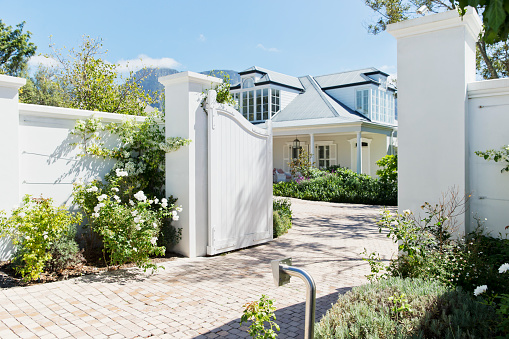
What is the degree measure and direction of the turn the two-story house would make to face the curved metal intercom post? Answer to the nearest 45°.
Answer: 0° — it already faces it

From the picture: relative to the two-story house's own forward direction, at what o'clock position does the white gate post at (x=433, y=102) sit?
The white gate post is roughly at 12 o'clock from the two-story house.

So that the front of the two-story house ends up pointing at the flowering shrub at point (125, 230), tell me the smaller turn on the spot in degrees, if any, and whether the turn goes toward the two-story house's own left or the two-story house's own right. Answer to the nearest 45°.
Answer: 0° — it already faces it

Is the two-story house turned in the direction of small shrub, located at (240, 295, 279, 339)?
yes

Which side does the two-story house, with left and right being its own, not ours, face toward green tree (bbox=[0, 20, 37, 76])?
right

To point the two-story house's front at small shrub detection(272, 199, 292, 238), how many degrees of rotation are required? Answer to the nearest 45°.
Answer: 0° — it already faces it

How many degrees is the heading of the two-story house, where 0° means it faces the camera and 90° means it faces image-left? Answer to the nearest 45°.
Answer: approximately 0°

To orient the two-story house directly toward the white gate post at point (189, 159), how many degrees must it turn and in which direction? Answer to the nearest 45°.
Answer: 0° — it already faces it
